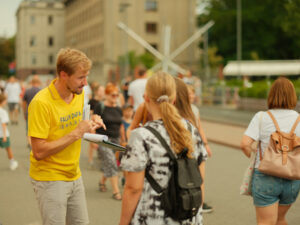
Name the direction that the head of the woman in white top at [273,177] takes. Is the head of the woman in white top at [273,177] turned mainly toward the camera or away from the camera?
away from the camera

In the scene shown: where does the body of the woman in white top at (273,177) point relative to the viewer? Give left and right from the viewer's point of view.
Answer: facing away from the viewer

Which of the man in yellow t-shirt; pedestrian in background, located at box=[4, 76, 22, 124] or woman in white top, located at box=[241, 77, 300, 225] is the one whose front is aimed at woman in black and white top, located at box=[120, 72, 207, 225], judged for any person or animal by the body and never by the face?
the man in yellow t-shirt

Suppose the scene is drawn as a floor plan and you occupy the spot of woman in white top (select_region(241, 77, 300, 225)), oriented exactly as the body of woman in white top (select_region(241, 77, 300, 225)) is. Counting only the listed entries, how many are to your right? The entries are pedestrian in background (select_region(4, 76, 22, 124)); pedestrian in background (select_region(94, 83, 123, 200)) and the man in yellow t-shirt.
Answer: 0

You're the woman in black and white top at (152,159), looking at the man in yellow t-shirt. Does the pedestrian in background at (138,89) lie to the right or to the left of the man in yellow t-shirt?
right

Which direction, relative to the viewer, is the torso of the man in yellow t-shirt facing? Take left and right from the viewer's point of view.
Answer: facing the viewer and to the right of the viewer

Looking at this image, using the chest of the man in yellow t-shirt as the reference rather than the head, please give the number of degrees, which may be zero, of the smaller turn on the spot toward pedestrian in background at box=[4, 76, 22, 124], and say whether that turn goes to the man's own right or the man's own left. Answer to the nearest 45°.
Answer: approximately 135° to the man's own left

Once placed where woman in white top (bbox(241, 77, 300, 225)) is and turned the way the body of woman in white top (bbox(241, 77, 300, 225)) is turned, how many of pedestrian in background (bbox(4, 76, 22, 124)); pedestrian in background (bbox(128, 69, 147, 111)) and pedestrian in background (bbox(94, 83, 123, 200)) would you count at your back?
0

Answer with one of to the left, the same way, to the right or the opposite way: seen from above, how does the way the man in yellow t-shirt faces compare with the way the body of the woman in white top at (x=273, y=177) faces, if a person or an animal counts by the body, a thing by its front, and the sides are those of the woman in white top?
to the right

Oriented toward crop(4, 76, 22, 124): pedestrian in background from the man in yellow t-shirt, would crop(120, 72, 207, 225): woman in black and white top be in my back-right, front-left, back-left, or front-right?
back-right

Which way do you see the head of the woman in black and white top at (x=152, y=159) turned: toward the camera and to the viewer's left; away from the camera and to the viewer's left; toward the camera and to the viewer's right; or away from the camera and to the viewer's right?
away from the camera and to the viewer's left

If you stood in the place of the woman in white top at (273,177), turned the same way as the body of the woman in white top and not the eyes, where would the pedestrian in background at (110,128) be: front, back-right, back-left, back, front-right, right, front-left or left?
front-left

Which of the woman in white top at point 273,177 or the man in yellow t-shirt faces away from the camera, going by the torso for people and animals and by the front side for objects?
the woman in white top

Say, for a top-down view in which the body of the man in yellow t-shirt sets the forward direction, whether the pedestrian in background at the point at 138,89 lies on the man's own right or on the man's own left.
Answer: on the man's own left
